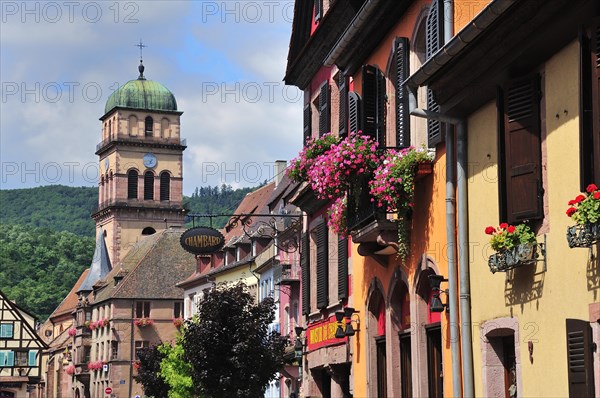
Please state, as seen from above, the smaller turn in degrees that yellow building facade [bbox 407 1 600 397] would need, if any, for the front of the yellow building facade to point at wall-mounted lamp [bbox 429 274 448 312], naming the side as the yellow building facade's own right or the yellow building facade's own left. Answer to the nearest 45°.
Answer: approximately 135° to the yellow building facade's own right

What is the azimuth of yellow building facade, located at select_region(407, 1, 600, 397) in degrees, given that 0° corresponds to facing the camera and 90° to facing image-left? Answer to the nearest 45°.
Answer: approximately 45°

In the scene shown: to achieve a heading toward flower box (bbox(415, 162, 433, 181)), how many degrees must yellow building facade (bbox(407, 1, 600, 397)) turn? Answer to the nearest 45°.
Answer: approximately 135° to its right

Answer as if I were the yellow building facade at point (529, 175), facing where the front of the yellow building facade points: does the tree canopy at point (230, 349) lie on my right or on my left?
on my right

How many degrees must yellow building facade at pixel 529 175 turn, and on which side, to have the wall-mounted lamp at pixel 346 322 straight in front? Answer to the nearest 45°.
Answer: approximately 135° to its right
